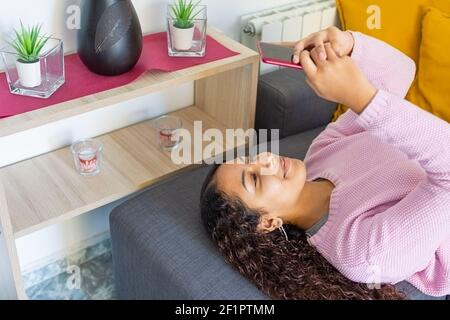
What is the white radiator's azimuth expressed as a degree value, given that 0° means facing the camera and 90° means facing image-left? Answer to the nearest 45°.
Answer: approximately 315°

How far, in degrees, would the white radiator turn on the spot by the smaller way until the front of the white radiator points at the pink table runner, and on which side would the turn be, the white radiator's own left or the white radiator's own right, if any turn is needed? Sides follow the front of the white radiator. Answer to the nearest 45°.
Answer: approximately 90° to the white radiator's own right

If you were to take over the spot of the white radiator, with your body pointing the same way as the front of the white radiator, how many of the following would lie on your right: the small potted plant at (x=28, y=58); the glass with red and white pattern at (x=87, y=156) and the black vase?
3

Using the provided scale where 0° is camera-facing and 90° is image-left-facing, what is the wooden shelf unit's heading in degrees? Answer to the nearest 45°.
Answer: approximately 315°

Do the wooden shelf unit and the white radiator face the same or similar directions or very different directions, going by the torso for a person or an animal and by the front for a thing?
same or similar directions

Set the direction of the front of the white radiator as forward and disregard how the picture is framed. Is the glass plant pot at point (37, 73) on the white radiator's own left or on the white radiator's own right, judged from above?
on the white radiator's own right

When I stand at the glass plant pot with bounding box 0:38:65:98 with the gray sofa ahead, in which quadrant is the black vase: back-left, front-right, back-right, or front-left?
front-left

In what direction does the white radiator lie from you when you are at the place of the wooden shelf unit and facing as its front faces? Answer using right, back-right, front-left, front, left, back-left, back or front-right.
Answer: left

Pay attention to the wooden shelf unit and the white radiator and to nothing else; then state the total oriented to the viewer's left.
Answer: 0
